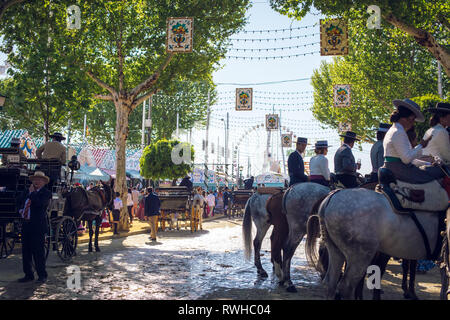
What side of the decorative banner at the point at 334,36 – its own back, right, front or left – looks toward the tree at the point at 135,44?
right

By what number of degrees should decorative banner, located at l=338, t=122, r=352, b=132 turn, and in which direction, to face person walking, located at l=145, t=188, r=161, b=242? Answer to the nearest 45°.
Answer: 0° — it already faces them

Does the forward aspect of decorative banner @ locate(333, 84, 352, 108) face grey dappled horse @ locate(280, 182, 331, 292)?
yes

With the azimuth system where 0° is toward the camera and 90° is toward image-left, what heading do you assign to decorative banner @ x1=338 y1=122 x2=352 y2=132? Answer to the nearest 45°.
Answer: approximately 0°

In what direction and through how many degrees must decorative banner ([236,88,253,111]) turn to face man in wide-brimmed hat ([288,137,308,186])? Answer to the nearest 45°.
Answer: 0° — it already faces them

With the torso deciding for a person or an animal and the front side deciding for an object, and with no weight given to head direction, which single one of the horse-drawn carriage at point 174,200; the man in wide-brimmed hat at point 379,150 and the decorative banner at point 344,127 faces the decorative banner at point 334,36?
the decorative banner at point 344,127
